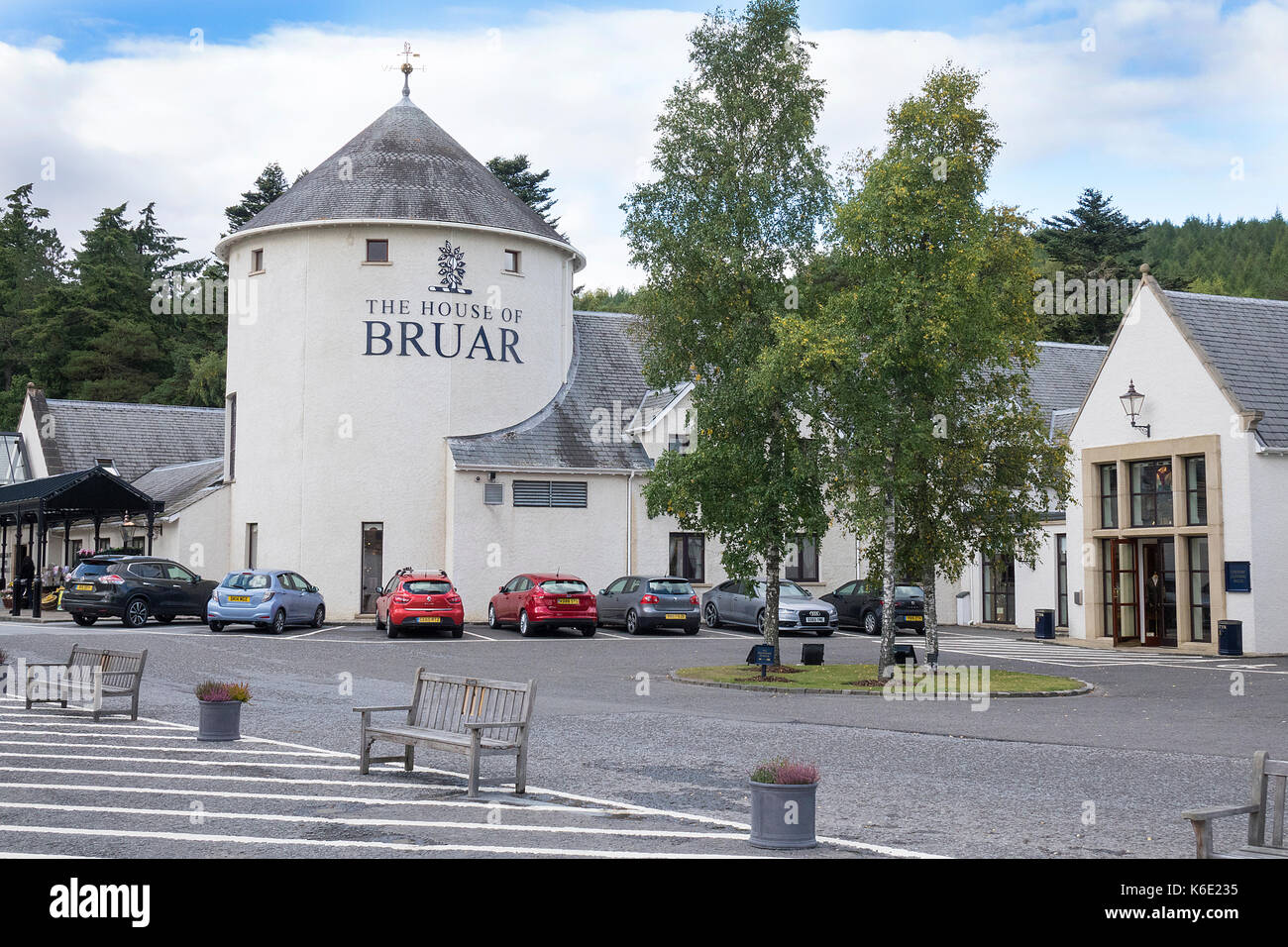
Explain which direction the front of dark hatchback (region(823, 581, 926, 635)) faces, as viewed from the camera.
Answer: facing away from the viewer and to the left of the viewer

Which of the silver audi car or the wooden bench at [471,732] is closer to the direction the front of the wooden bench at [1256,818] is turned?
the wooden bench

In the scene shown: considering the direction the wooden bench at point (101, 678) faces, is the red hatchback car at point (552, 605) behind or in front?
behind

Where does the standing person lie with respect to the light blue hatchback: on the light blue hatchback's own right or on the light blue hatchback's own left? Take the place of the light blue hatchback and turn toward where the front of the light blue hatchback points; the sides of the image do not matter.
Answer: on the light blue hatchback's own left

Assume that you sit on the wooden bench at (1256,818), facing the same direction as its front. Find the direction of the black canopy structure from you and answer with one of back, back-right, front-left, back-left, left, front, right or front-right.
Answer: right

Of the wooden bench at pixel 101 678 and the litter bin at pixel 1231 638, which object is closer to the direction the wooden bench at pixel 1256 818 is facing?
the wooden bench

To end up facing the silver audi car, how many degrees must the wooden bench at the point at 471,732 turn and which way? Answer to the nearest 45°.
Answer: approximately 135° to its right

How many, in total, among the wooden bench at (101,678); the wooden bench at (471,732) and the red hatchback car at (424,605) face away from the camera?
1

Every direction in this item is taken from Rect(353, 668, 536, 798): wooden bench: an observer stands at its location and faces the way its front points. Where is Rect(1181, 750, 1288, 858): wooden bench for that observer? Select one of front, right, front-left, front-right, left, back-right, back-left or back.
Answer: left

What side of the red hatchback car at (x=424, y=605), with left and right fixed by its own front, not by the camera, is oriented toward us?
back

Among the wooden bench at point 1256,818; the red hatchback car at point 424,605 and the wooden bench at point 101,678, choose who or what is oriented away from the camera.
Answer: the red hatchback car

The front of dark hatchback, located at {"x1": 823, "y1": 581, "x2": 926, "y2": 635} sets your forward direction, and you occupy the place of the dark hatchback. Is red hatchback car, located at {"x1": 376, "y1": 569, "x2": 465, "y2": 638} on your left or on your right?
on your left

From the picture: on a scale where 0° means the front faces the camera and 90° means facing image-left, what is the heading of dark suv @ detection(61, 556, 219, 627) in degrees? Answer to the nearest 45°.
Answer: approximately 225°

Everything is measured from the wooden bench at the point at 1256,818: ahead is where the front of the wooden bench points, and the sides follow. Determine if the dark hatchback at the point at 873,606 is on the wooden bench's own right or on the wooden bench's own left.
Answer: on the wooden bench's own right
